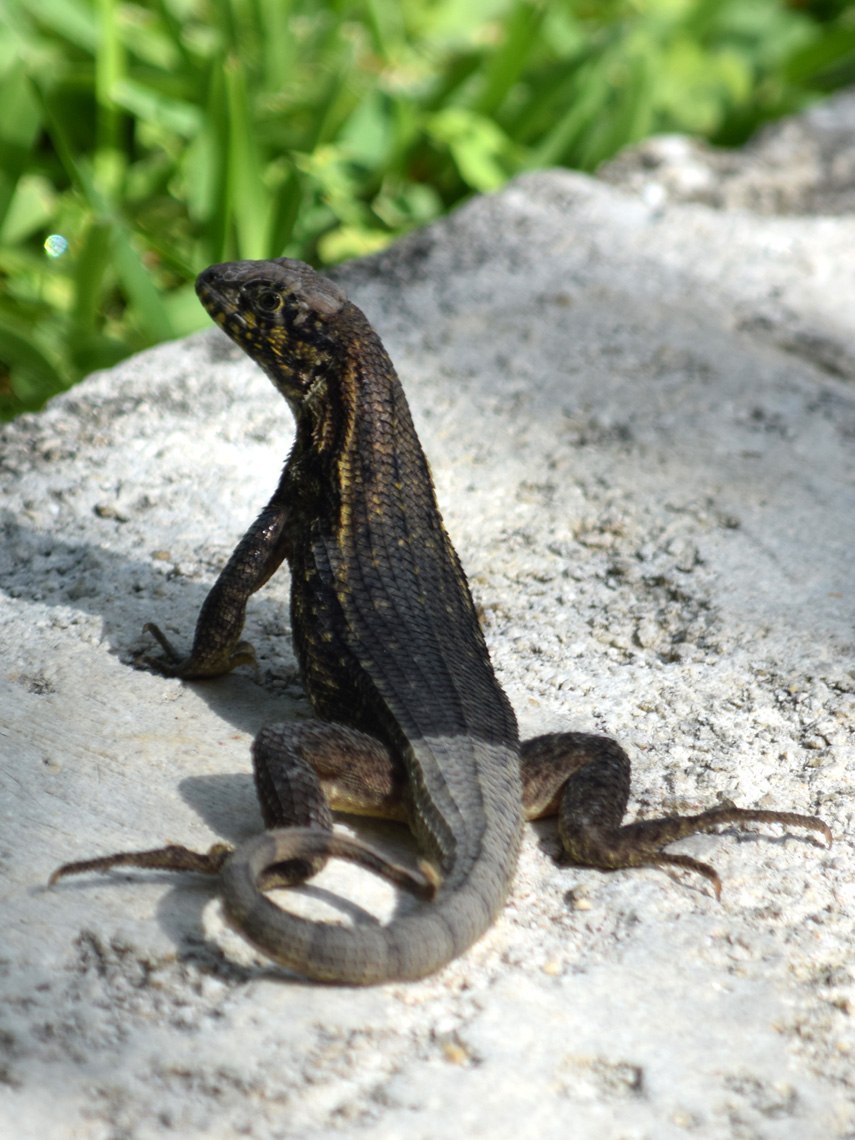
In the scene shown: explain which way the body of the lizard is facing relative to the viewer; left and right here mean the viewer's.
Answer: facing away from the viewer and to the left of the viewer
